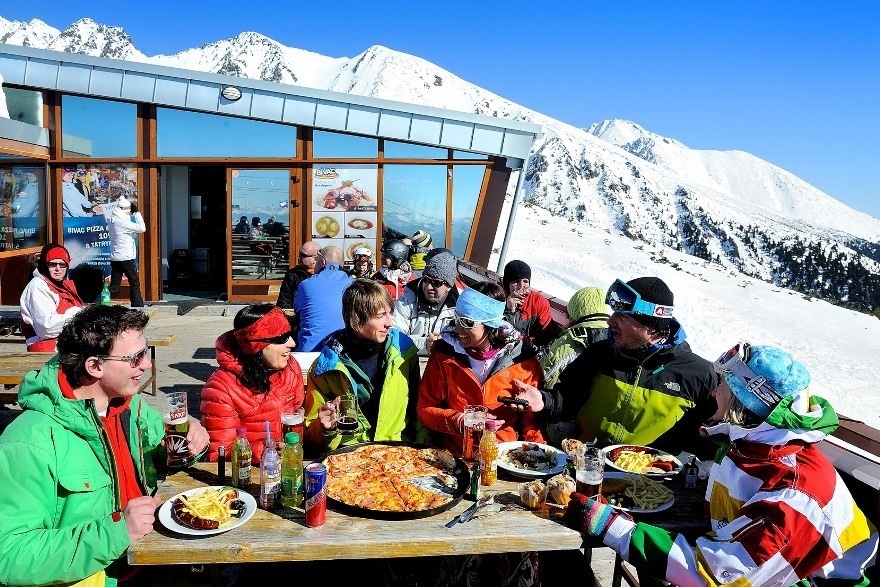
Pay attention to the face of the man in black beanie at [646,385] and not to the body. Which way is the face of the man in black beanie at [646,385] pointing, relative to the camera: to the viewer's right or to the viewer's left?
to the viewer's left

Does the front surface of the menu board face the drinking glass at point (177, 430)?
yes

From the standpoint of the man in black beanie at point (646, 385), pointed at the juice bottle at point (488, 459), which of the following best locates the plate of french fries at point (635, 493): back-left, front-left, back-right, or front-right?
front-left

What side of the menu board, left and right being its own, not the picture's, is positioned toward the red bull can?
front

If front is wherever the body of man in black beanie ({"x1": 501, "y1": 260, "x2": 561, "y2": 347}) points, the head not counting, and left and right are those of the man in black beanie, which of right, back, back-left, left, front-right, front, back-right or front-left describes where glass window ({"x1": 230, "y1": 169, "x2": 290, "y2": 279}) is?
right

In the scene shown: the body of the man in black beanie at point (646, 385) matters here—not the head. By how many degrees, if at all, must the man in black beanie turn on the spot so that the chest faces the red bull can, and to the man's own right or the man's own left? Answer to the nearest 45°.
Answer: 0° — they already face it

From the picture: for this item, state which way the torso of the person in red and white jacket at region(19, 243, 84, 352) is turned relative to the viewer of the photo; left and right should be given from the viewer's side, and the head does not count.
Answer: facing the viewer and to the right of the viewer

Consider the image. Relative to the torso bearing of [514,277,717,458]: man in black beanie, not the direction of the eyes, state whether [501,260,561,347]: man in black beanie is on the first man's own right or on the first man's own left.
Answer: on the first man's own right

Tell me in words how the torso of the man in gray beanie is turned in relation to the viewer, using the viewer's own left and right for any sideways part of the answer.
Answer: facing the viewer

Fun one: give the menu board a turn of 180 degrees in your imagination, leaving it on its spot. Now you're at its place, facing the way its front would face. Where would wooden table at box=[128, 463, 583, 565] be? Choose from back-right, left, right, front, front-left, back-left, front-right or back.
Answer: back

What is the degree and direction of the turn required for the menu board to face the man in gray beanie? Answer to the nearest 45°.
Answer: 0° — it already faces them

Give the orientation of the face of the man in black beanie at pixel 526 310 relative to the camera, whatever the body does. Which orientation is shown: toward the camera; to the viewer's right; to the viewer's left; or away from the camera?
toward the camera

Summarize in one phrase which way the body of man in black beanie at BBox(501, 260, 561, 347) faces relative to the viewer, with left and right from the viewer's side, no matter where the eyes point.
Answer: facing the viewer and to the left of the viewer

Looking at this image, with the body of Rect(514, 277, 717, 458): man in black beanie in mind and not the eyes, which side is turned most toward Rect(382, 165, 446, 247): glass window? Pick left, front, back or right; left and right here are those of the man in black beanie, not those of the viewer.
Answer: right

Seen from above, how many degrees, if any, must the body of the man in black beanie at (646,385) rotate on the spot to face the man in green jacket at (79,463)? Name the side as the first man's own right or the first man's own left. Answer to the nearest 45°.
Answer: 0° — they already face them

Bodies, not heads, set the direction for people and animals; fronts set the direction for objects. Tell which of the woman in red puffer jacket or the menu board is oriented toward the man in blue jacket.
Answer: the menu board

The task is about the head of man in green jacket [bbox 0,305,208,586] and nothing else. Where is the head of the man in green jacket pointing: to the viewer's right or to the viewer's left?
to the viewer's right

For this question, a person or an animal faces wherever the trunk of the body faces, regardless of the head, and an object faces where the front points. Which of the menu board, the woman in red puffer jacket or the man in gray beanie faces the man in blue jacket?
the menu board

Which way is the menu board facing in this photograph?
toward the camera

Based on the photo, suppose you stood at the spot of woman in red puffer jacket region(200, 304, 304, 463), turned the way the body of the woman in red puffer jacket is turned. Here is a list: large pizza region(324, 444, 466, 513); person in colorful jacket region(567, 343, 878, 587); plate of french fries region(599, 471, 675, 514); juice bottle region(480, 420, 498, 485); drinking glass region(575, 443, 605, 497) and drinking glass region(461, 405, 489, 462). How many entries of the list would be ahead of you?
6
